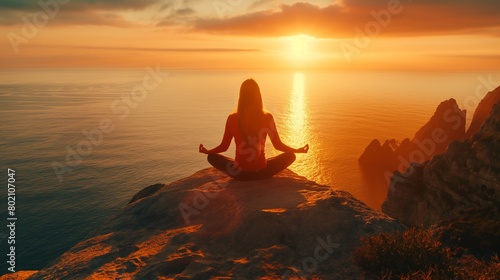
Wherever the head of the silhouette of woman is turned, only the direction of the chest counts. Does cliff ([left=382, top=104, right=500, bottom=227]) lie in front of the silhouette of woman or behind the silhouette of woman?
in front

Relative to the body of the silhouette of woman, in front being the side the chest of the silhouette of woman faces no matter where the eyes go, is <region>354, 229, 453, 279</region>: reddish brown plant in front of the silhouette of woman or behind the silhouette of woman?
behind

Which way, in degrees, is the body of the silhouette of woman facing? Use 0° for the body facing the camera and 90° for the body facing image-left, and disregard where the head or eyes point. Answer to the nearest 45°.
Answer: approximately 180°

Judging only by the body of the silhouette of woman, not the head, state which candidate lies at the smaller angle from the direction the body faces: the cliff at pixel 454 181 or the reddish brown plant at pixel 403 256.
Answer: the cliff
